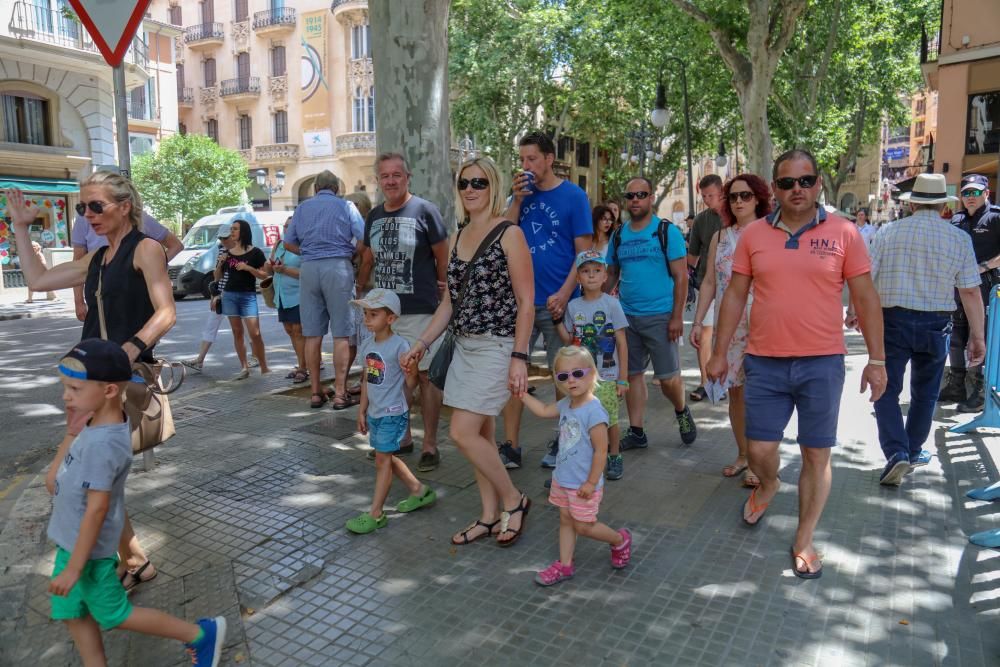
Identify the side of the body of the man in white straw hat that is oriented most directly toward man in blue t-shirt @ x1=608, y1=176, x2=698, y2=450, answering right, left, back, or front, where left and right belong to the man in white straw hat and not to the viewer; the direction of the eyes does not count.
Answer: left

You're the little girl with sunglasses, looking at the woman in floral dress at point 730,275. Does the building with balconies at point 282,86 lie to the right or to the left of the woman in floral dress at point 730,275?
left

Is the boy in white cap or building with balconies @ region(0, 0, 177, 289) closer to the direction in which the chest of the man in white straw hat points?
the building with balconies

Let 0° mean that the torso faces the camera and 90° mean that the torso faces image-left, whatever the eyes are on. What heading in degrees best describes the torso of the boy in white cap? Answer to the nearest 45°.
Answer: approximately 45°

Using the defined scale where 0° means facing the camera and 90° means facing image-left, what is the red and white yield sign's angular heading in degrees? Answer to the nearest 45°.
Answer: approximately 0°

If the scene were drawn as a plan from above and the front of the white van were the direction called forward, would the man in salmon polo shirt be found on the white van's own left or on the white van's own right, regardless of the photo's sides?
on the white van's own left

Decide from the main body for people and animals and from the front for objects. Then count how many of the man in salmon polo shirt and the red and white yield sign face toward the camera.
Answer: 2

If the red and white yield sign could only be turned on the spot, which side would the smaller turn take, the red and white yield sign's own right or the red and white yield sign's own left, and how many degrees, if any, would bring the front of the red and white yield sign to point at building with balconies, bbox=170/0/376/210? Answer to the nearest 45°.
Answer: approximately 180°

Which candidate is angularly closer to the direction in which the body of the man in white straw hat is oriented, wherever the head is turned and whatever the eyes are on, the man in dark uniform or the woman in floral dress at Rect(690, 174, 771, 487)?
the man in dark uniform
